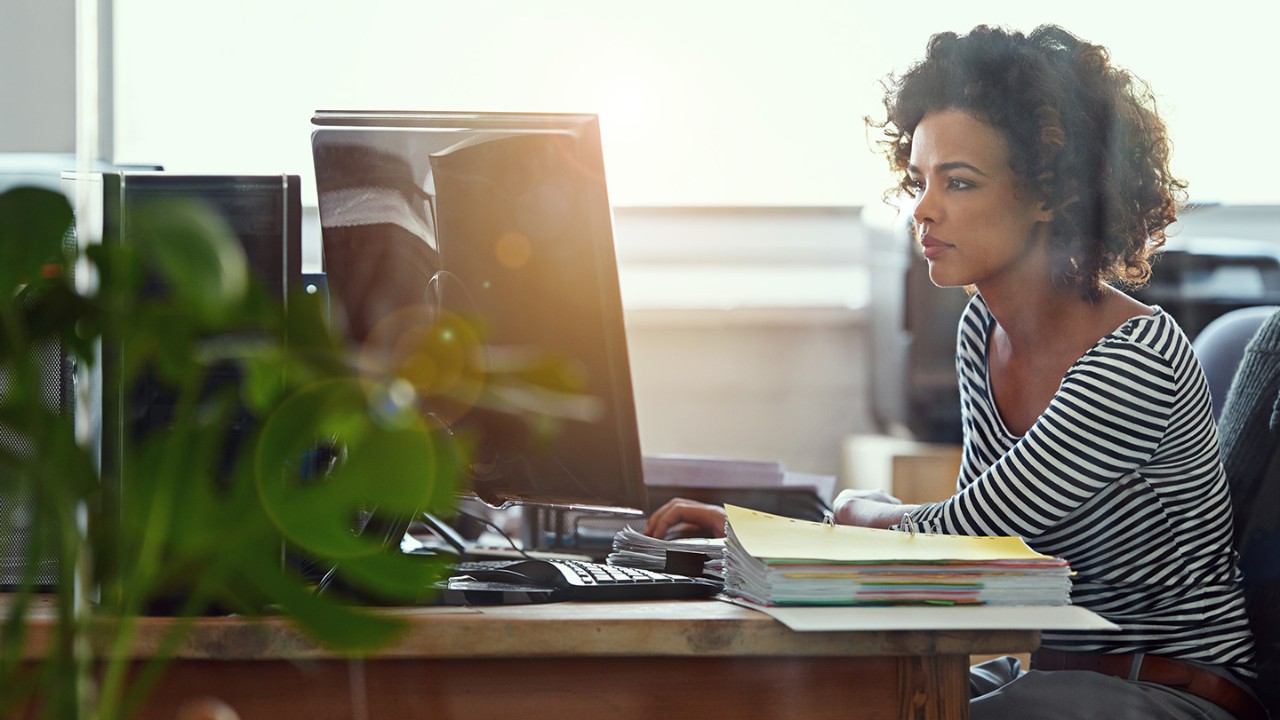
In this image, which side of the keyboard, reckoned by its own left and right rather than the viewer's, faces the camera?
right

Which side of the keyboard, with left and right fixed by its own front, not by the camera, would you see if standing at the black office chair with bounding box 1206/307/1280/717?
front

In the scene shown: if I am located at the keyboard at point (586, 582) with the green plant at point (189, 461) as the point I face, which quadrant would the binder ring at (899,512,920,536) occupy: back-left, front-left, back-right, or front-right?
back-left

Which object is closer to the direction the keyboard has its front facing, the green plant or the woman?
the woman

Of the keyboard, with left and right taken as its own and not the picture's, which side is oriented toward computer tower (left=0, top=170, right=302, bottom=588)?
back
